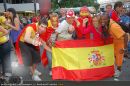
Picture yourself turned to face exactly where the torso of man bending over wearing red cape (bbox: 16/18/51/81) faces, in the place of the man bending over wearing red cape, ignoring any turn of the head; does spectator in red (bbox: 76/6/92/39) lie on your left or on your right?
on your left

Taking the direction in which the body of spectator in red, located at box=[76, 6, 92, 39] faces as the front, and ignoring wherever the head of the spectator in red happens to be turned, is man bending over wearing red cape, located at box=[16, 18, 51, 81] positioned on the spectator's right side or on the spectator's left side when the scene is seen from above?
on the spectator's right side

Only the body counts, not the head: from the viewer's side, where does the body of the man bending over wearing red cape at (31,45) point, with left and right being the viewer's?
facing the viewer and to the right of the viewer

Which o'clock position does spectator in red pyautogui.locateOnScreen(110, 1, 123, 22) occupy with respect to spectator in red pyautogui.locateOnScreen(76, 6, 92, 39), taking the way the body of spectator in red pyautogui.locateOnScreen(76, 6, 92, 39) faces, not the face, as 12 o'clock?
spectator in red pyautogui.locateOnScreen(110, 1, 123, 22) is roughly at 9 o'clock from spectator in red pyautogui.locateOnScreen(76, 6, 92, 39).

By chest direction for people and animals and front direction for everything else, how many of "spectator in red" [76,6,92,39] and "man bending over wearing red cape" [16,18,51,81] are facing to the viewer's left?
0

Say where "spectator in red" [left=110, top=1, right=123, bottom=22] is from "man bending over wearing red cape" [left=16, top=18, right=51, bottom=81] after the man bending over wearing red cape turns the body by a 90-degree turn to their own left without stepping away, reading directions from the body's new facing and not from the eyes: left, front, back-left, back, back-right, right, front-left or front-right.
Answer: front-right
